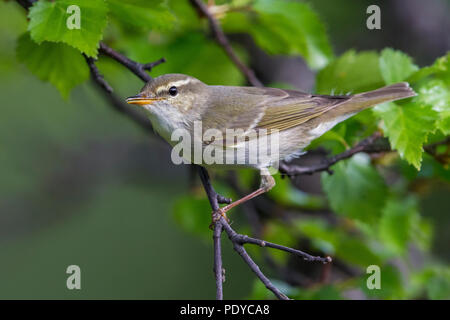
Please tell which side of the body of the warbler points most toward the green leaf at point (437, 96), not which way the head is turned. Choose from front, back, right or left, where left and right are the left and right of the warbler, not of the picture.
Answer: back

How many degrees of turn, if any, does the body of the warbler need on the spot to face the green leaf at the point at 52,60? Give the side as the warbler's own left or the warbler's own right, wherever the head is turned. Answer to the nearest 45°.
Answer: approximately 45° to the warbler's own left

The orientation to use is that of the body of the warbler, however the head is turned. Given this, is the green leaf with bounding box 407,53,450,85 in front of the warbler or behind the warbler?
behind

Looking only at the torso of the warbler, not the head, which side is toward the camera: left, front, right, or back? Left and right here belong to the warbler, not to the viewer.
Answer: left
